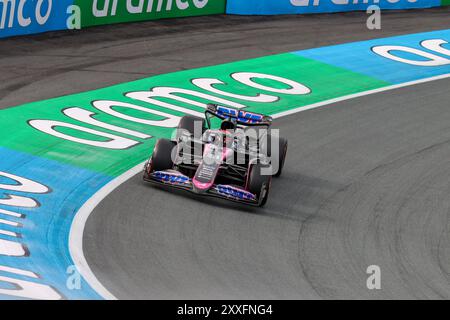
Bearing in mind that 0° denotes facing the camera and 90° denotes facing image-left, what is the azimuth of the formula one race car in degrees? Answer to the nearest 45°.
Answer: approximately 0°
